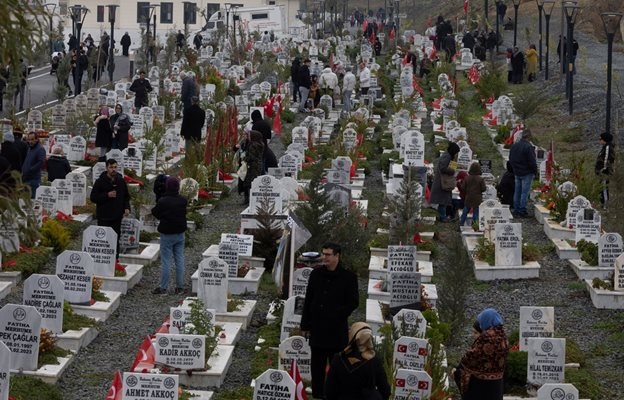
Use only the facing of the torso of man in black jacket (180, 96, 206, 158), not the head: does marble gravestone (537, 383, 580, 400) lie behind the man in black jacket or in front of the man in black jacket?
behind

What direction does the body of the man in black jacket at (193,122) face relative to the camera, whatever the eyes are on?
away from the camera

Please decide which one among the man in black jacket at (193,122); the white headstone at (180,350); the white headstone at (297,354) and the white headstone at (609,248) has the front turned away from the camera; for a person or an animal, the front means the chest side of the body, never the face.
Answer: the man in black jacket

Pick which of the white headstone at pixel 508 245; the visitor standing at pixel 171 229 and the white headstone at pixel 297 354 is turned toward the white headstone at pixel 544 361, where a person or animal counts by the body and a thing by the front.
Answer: the white headstone at pixel 508 245

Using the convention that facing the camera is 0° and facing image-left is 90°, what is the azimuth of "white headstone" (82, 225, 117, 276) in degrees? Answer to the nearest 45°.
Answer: approximately 0°

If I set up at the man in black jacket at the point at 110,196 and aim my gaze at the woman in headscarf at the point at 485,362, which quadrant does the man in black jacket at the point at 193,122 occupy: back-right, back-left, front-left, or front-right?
back-left

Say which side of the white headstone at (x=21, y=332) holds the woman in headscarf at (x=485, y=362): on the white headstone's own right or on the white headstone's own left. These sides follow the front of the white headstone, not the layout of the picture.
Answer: on the white headstone's own left

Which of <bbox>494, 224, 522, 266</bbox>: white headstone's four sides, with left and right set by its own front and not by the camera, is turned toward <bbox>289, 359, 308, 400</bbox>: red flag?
front

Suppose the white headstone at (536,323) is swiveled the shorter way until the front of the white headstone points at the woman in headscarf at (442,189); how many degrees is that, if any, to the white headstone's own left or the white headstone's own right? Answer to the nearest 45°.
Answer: approximately 180°

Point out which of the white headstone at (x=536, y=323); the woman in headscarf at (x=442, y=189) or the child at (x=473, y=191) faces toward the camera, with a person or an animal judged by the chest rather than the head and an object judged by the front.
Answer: the white headstone

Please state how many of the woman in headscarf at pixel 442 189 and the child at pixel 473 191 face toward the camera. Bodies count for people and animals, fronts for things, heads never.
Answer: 0
